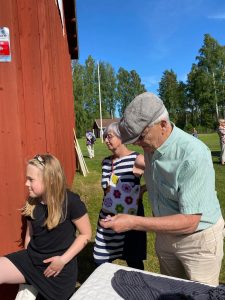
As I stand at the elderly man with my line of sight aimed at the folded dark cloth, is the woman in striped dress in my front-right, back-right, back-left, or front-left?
back-right

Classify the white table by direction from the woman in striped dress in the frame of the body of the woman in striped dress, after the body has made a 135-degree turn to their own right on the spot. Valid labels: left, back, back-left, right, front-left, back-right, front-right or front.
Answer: back

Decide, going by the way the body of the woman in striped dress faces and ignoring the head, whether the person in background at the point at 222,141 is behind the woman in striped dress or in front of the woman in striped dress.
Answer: behind

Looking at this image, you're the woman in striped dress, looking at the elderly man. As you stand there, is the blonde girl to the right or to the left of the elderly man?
right

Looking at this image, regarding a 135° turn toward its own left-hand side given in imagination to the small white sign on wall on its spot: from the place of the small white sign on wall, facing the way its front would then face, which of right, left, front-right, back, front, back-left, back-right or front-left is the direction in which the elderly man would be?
right
